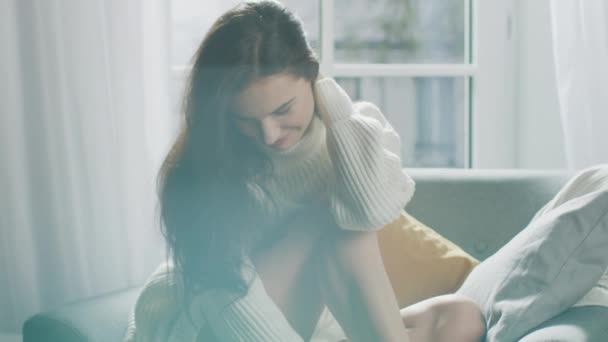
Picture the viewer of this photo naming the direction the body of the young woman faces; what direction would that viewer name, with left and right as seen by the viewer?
facing the viewer

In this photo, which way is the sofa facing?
toward the camera

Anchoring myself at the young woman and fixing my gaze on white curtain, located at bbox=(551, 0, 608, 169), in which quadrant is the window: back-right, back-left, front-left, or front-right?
front-left

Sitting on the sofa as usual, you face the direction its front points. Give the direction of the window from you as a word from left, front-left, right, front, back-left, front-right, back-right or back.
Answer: back

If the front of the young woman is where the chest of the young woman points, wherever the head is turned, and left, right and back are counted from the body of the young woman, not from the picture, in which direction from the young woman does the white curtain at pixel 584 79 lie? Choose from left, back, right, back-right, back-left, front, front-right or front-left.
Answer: back-left
